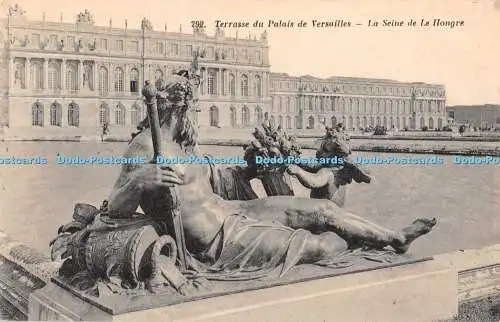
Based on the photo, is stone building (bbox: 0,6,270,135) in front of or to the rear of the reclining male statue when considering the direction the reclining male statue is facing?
to the rear

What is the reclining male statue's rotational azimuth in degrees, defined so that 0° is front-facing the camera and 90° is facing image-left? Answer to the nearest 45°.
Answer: approximately 315°
